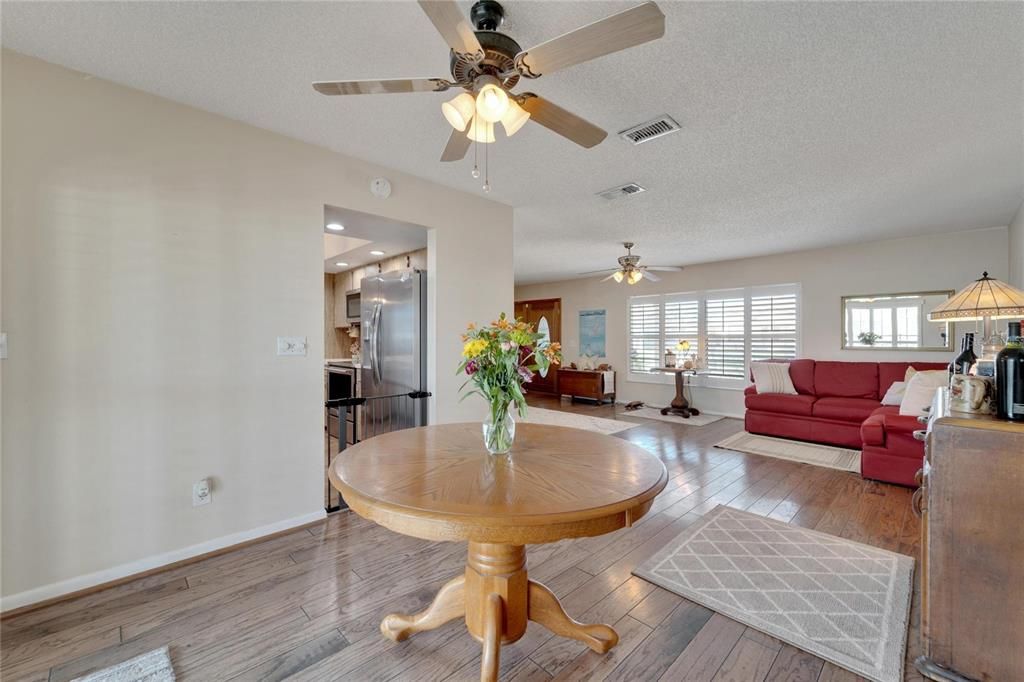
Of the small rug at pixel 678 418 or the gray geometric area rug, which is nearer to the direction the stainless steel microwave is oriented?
the gray geometric area rug

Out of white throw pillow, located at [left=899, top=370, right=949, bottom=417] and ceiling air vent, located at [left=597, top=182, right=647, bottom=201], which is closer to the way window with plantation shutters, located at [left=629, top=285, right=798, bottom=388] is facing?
the ceiling air vent

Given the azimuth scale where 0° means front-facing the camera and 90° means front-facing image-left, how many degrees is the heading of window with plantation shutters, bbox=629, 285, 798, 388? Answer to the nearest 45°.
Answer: approximately 45°

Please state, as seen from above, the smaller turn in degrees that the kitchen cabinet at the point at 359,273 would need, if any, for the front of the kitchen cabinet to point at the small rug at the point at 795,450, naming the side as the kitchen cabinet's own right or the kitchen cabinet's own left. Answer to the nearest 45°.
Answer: approximately 90° to the kitchen cabinet's own left

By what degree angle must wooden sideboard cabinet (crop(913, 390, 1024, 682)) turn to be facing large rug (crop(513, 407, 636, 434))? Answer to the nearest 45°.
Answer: approximately 45° to its right

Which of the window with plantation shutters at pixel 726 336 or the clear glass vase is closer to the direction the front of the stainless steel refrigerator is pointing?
the clear glass vase

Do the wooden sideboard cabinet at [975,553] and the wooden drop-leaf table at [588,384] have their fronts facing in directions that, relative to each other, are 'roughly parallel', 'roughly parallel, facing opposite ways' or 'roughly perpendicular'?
roughly perpendicular

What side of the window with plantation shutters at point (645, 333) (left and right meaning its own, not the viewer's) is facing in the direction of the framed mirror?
left

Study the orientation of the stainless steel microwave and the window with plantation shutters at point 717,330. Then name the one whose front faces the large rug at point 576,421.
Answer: the window with plantation shutters
